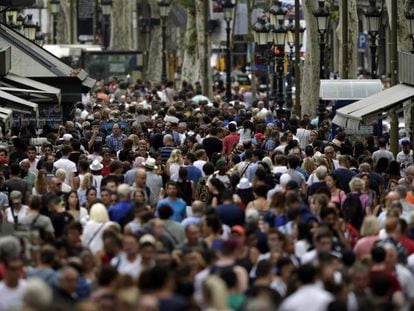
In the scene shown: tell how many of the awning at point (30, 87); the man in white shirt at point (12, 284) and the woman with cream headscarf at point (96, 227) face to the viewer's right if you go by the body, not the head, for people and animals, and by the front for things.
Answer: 1

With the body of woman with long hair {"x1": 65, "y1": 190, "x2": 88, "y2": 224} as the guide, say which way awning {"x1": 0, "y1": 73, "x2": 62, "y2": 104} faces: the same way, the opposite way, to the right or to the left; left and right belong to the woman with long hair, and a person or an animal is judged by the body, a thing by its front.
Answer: to the left

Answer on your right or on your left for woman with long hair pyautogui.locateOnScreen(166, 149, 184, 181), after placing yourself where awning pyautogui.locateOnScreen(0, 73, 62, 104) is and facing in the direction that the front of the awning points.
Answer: on your right

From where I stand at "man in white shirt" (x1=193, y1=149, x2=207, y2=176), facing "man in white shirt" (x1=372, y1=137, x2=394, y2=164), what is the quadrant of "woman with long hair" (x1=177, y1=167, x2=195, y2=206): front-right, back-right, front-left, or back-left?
back-right

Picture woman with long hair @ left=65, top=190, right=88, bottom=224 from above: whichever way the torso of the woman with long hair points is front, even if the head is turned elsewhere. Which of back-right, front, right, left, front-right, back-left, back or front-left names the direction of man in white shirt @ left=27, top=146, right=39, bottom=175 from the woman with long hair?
back

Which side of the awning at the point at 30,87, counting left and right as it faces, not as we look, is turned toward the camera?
right

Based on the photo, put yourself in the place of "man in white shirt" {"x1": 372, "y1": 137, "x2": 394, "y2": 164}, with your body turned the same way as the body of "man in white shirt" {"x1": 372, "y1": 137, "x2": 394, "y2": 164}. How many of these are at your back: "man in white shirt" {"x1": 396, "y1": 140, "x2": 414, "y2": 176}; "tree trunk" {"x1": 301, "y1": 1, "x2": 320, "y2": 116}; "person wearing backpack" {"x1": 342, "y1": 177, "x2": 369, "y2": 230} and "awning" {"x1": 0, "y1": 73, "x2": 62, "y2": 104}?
1

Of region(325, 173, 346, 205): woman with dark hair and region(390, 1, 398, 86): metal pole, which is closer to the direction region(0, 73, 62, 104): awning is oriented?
the metal pole
